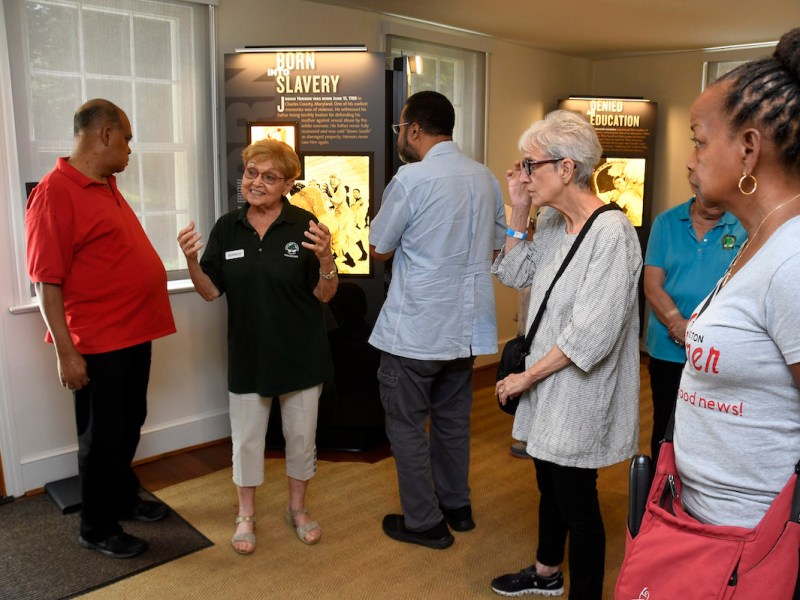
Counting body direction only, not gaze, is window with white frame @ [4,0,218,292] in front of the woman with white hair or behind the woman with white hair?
in front

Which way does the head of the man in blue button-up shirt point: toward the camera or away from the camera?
away from the camera

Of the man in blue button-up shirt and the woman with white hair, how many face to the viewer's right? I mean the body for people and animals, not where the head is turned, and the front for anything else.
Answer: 0

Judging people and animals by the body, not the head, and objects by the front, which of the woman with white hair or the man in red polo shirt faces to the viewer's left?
the woman with white hair

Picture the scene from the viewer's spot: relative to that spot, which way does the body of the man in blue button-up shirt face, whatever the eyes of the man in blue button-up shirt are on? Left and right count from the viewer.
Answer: facing away from the viewer and to the left of the viewer

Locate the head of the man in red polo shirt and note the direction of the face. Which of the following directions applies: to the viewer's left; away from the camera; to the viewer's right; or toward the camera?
to the viewer's right

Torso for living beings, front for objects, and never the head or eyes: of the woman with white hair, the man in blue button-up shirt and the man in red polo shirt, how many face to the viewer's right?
1

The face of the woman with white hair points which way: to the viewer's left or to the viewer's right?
to the viewer's left

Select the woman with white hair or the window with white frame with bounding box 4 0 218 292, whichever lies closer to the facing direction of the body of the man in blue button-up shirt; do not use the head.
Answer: the window with white frame

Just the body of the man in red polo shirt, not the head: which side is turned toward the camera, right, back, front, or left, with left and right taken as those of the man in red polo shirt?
right

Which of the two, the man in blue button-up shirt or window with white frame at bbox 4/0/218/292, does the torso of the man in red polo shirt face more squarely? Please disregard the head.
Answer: the man in blue button-up shirt

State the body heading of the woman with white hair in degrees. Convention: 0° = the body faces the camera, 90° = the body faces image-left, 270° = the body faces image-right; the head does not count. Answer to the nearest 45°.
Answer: approximately 90°

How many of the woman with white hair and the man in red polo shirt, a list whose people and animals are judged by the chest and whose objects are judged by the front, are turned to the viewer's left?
1
